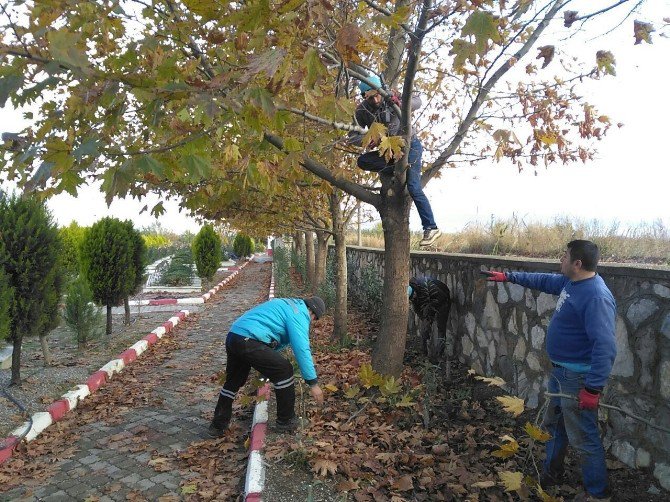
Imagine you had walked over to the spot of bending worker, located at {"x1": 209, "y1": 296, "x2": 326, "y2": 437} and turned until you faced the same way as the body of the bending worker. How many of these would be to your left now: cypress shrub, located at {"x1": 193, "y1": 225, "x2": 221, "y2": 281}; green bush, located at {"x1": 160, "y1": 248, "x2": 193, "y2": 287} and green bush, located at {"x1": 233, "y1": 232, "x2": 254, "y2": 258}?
3

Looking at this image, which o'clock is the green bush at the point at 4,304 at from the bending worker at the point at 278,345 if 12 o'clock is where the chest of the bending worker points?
The green bush is roughly at 7 o'clock from the bending worker.

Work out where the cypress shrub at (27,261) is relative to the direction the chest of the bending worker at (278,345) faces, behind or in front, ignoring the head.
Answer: behind

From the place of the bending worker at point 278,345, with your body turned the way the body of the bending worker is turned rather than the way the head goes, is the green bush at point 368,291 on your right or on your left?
on your left

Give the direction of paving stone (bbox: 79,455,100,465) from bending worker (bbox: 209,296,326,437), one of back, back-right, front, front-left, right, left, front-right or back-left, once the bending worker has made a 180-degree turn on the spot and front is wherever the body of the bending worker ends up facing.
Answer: front

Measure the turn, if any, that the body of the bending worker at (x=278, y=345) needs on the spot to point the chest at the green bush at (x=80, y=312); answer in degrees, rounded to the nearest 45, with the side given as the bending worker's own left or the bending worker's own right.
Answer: approximately 135° to the bending worker's own left

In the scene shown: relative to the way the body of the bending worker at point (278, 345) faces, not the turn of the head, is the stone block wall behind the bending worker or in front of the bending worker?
in front

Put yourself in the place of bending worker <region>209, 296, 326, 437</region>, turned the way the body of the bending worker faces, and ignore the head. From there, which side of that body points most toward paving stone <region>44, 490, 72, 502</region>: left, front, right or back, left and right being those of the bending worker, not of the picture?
back

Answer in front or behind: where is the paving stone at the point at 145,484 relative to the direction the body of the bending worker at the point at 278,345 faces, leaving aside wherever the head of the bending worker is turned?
behind

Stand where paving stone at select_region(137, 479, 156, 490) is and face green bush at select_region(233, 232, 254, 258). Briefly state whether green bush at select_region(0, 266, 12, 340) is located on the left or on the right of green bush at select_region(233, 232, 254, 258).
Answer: left

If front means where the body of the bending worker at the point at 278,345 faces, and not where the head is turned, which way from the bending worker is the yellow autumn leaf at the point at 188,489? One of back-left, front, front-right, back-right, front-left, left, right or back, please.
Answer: back-right

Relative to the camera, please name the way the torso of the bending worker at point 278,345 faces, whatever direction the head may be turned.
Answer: to the viewer's right

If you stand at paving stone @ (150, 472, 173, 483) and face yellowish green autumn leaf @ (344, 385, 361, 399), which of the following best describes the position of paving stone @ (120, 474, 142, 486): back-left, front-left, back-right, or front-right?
back-left
